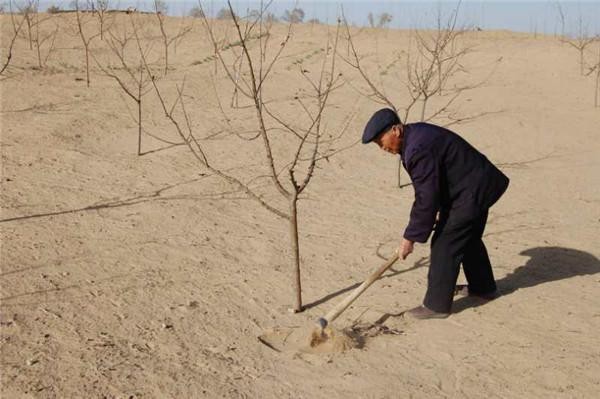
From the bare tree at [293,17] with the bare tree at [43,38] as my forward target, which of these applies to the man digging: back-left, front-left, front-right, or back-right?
front-left

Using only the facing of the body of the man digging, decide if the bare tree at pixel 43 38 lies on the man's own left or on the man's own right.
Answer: on the man's own right

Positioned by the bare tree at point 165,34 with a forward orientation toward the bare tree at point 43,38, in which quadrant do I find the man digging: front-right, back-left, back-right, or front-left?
back-left

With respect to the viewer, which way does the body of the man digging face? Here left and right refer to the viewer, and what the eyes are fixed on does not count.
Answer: facing to the left of the viewer

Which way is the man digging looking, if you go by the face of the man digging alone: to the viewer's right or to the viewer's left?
to the viewer's left

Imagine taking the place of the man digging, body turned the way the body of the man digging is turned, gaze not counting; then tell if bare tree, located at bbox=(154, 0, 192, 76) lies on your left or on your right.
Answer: on your right

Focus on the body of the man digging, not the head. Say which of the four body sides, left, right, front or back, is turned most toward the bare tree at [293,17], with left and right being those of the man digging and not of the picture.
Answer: right
